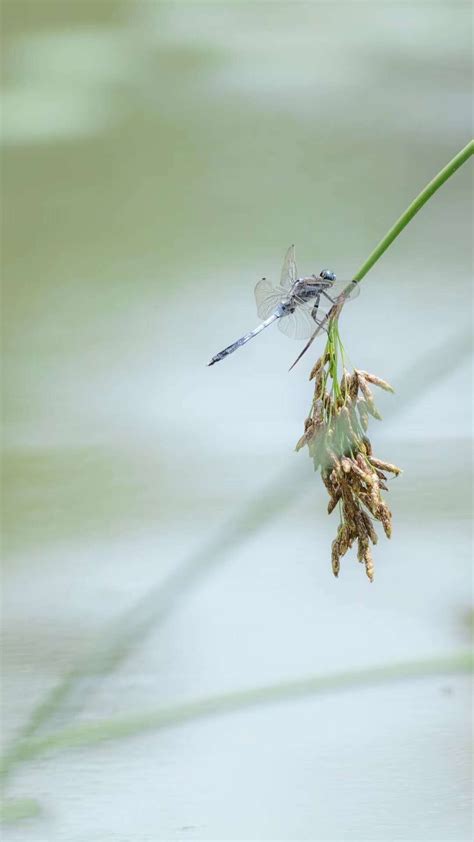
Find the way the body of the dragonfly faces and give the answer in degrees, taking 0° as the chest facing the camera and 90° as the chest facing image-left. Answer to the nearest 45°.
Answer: approximately 270°
